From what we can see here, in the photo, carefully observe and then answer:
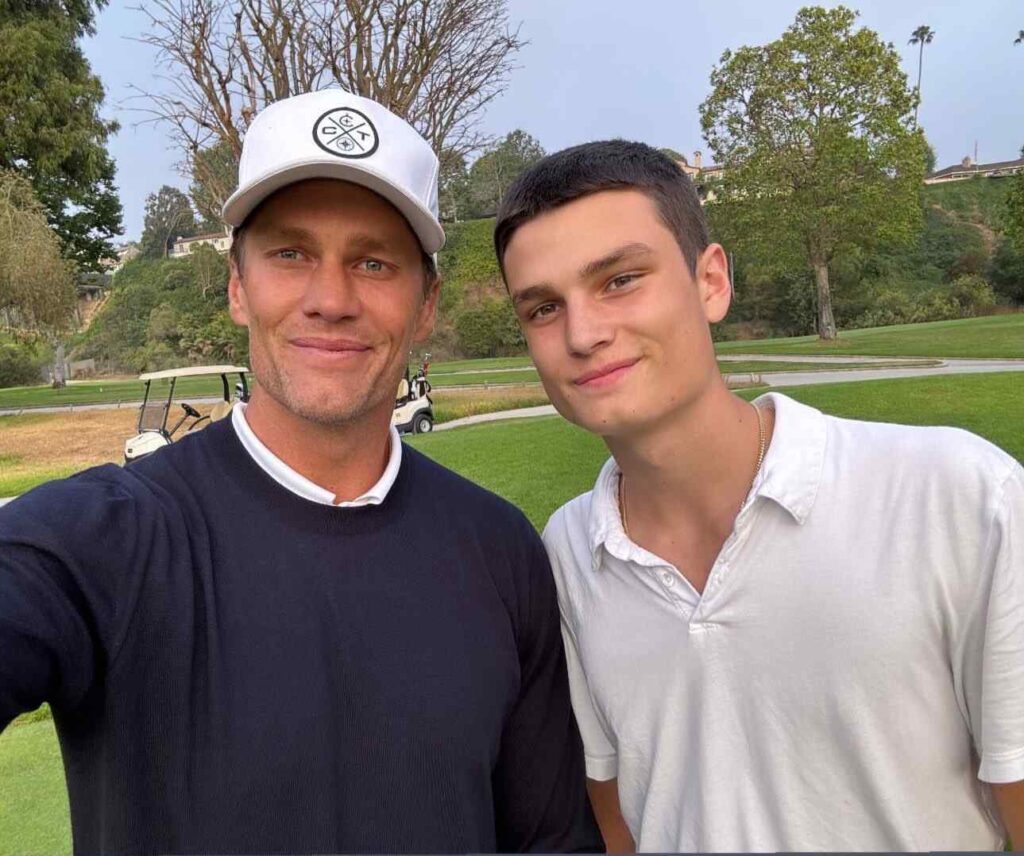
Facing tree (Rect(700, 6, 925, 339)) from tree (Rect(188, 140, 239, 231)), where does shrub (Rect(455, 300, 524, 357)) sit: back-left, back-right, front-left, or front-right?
front-left

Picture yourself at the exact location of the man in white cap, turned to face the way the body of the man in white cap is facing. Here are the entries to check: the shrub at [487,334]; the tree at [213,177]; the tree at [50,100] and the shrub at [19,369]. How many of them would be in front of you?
0

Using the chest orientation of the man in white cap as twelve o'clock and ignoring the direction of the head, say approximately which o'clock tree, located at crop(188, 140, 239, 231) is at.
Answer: The tree is roughly at 6 o'clock from the man in white cap.

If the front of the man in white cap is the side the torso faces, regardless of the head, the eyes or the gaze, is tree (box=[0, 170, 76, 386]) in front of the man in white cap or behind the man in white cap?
behind

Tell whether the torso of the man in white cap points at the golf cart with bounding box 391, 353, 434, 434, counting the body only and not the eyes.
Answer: no

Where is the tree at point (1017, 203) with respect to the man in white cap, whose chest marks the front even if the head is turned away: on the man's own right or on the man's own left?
on the man's own left

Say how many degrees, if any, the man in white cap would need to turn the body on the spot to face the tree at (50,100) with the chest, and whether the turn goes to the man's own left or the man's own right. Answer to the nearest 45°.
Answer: approximately 180°

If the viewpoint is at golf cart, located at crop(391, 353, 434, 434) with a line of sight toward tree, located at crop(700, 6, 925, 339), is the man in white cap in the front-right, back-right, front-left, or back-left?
back-right

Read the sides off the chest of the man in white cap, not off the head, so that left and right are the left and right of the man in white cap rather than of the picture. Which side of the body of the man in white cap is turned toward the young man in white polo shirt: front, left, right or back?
left

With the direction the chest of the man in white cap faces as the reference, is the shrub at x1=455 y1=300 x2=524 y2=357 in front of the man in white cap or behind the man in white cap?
behind

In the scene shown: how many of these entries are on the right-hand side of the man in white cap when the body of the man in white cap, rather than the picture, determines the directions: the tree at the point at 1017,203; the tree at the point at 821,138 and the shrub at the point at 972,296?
0

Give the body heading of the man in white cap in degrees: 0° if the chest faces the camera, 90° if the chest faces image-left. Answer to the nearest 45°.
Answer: approximately 0°

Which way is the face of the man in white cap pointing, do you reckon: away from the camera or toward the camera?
toward the camera

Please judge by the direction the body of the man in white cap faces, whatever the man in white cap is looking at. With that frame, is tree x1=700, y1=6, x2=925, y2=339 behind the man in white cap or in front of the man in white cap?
behind

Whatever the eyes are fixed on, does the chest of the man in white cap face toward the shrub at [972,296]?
no
